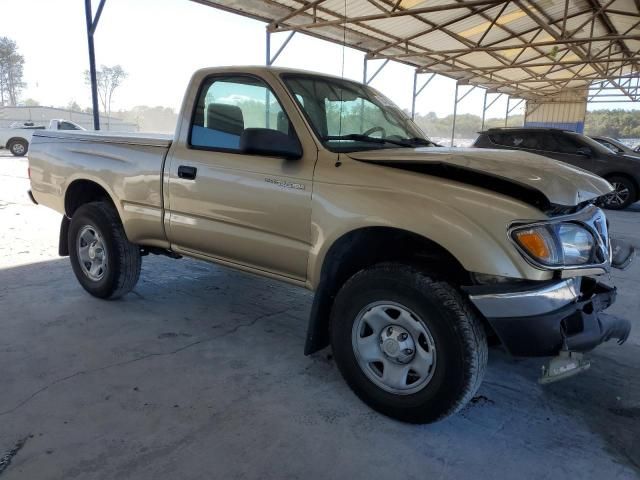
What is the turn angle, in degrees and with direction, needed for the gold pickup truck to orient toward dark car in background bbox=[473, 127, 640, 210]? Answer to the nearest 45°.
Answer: approximately 90° to its left

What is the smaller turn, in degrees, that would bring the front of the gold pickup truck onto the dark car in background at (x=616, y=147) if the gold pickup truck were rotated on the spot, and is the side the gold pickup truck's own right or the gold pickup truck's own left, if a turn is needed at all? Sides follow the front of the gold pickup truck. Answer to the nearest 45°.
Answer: approximately 90° to the gold pickup truck's own left

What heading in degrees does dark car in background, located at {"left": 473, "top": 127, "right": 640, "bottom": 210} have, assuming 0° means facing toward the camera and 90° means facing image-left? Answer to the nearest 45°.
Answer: approximately 315°

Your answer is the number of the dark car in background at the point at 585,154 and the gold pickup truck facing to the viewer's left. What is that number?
0

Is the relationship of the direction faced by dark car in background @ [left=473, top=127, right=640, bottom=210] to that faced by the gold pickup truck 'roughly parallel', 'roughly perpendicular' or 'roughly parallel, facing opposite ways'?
roughly parallel

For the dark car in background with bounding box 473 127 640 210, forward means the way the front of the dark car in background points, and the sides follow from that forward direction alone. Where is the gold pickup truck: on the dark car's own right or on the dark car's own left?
on the dark car's own right

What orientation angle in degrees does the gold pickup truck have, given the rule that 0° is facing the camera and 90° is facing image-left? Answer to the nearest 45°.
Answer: approximately 315°
